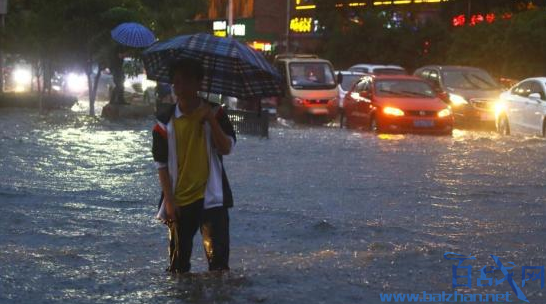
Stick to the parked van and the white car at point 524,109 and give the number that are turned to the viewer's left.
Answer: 0

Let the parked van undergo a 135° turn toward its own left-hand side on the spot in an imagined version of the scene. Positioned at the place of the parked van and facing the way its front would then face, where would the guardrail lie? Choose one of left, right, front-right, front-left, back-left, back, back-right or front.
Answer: back

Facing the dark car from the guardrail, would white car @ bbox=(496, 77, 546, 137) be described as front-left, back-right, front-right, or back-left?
front-right

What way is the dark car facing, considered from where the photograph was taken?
facing the viewer and to the right of the viewer

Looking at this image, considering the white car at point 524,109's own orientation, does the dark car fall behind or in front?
behind

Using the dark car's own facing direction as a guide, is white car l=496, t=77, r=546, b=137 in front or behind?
in front

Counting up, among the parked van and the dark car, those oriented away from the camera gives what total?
0

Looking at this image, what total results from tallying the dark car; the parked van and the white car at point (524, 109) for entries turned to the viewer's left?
0

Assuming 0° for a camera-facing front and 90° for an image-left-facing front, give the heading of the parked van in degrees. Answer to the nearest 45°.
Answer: approximately 315°
